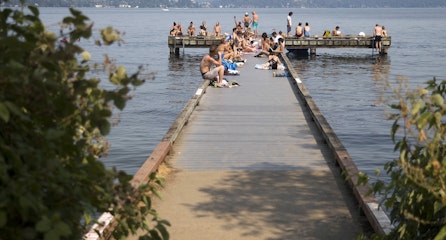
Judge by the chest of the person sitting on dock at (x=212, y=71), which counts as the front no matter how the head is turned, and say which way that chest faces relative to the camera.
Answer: to the viewer's right

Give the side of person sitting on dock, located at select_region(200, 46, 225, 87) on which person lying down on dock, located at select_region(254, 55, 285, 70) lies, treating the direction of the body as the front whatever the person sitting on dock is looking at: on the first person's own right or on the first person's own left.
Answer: on the first person's own left

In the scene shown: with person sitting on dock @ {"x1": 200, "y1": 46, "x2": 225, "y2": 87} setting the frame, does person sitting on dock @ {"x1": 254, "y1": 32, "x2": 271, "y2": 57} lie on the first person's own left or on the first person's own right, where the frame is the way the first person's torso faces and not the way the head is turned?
on the first person's own left
